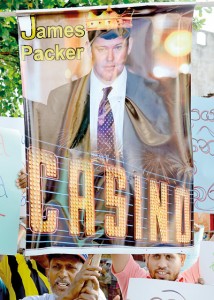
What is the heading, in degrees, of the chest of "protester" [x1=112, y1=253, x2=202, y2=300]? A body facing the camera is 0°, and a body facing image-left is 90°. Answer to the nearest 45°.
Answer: approximately 0°

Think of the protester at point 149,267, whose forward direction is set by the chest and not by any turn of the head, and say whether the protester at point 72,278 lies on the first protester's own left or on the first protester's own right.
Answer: on the first protester's own right
